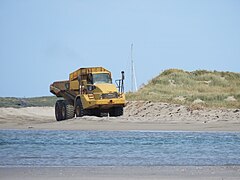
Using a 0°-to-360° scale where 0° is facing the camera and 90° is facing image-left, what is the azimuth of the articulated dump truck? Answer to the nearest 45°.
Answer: approximately 315°
